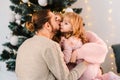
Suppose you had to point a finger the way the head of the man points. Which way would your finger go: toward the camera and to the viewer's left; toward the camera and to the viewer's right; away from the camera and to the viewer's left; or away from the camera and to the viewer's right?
away from the camera and to the viewer's right

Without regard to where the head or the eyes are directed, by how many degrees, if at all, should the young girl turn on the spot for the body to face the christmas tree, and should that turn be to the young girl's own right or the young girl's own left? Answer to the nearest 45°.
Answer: approximately 45° to the young girl's own right

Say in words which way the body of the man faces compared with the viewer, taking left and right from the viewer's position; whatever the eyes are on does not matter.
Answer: facing away from the viewer and to the right of the viewer

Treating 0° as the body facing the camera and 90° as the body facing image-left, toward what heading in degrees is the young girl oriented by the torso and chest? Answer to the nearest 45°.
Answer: approximately 90°
